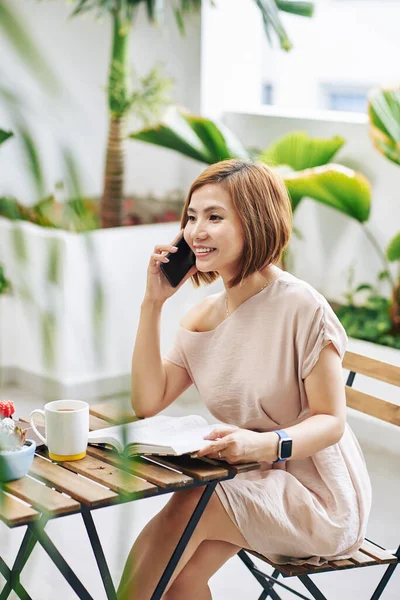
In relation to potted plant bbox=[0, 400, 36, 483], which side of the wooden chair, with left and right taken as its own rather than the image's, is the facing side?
front

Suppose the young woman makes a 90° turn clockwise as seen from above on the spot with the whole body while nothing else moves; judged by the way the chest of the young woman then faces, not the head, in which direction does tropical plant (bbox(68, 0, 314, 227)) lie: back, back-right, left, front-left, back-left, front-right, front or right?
front-right

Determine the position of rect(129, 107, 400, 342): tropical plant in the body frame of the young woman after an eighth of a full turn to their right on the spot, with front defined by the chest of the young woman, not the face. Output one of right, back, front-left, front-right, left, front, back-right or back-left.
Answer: right

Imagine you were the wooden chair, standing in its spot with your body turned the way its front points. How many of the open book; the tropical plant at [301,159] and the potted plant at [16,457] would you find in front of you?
2

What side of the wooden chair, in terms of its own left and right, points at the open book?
front

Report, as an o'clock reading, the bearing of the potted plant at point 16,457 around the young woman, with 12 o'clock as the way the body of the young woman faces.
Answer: The potted plant is roughly at 12 o'clock from the young woman.

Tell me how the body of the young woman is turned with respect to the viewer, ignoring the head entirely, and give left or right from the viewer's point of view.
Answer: facing the viewer and to the left of the viewer

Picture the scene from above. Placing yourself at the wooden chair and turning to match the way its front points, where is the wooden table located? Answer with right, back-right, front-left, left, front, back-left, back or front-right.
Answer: front

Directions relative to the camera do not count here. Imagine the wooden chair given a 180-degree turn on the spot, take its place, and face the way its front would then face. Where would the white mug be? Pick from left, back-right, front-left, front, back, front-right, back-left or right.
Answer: back
